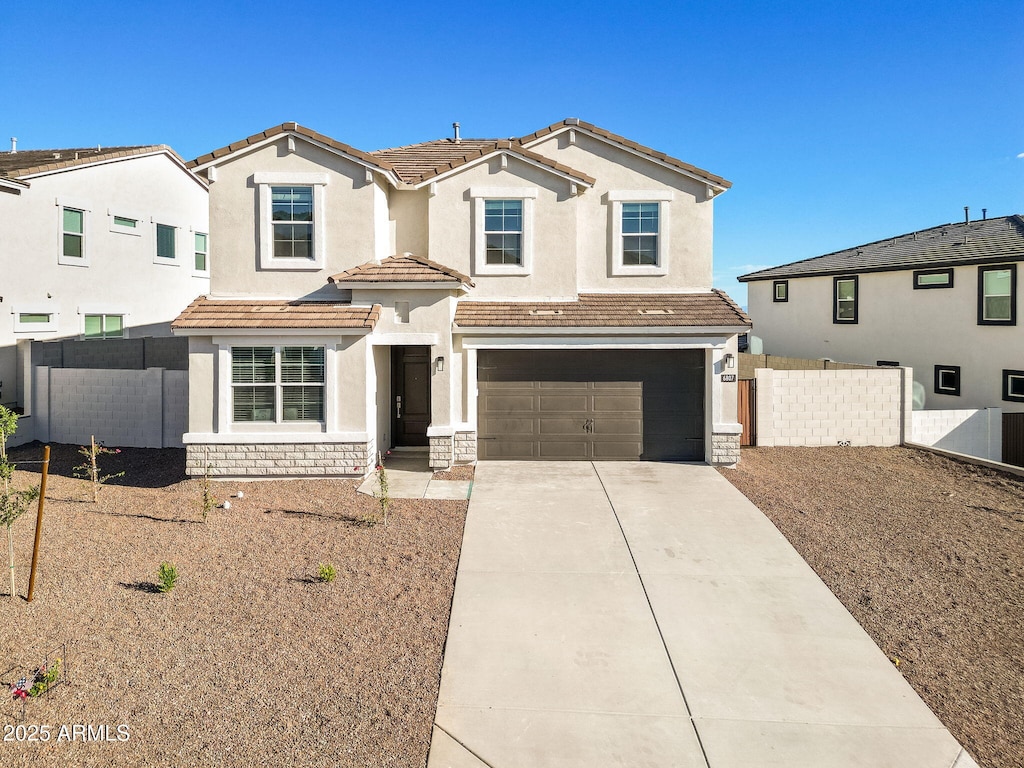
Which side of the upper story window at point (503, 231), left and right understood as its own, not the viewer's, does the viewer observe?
front

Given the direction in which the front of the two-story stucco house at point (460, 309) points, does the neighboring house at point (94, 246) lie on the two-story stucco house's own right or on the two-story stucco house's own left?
on the two-story stucco house's own right

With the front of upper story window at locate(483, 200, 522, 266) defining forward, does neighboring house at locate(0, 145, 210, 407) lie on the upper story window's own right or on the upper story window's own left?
on the upper story window's own right

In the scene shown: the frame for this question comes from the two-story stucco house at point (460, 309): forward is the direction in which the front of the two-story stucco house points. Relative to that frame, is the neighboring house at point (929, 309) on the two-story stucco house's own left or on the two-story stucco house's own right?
on the two-story stucco house's own left

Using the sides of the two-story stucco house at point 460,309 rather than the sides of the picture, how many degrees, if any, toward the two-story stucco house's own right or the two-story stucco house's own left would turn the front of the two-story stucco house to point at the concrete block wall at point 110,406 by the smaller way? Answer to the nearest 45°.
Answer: approximately 90° to the two-story stucco house's own right

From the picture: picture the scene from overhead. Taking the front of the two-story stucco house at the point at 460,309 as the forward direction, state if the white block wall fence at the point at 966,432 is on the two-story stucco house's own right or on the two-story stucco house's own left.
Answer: on the two-story stucco house's own left

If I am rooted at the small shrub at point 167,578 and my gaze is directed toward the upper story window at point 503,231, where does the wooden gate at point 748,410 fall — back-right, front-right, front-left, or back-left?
front-right

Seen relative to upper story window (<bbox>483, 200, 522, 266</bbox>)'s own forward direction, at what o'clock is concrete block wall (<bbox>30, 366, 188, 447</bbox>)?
The concrete block wall is roughly at 3 o'clock from the upper story window.

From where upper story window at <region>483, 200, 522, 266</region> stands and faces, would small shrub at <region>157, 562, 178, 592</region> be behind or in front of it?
in front

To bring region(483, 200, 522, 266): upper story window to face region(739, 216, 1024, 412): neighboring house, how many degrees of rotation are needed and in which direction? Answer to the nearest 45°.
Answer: approximately 135° to its left

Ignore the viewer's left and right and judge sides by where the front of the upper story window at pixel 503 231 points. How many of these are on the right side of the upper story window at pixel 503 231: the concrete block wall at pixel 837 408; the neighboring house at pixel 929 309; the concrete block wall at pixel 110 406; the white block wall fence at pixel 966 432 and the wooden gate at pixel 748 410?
1

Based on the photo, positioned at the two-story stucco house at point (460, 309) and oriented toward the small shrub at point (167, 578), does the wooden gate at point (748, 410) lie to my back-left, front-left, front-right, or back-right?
back-left

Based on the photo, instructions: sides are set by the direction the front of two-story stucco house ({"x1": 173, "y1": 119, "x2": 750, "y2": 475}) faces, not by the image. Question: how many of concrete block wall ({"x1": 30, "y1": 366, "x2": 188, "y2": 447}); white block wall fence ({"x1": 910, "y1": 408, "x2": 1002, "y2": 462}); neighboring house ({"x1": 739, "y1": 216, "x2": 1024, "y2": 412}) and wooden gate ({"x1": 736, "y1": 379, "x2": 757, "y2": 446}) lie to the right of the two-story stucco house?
1

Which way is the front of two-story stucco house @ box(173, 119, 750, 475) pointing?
toward the camera

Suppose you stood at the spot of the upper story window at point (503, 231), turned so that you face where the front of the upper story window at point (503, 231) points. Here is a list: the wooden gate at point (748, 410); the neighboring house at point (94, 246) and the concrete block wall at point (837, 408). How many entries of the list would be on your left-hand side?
2

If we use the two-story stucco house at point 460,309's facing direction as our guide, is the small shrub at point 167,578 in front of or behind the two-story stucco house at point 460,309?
in front
